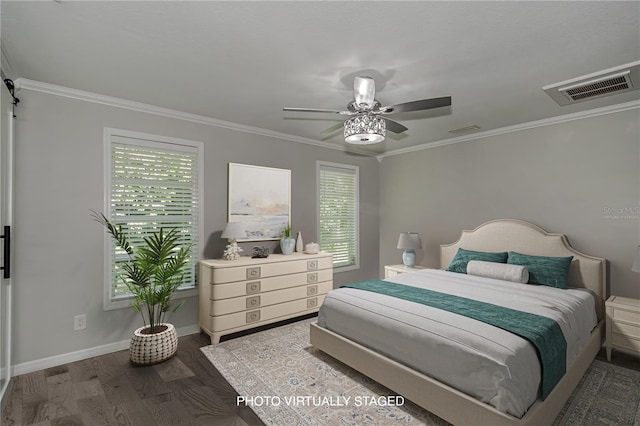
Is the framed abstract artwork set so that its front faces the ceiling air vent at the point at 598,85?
yes

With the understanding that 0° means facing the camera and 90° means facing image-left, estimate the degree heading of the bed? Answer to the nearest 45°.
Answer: approximately 45°

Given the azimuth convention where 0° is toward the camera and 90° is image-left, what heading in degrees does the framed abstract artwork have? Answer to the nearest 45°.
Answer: approximately 315°

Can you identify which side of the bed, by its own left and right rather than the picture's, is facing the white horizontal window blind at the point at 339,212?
right
